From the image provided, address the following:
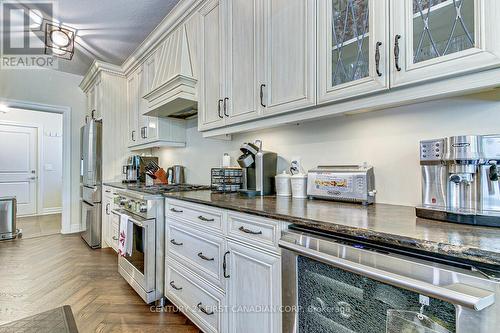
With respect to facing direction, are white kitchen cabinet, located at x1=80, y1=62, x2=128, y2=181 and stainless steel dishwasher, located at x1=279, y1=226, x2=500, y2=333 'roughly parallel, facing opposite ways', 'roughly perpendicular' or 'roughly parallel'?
roughly parallel

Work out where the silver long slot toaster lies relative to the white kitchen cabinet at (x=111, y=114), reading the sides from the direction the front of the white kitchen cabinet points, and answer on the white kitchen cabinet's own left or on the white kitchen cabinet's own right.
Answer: on the white kitchen cabinet's own left

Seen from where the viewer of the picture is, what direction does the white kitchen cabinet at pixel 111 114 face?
facing to the left of the viewer

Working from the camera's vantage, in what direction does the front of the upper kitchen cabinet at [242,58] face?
facing the viewer and to the left of the viewer

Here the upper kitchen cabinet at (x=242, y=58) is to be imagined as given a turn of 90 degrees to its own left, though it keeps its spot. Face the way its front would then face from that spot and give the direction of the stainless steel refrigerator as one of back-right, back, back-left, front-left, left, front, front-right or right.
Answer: back

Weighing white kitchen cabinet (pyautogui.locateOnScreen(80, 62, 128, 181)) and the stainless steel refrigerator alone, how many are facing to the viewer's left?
2

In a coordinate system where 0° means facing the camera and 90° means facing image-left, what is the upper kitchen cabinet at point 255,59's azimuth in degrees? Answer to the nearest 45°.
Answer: approximately 45°

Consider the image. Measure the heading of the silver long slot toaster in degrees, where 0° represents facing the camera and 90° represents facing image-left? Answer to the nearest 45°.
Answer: approximately 45°

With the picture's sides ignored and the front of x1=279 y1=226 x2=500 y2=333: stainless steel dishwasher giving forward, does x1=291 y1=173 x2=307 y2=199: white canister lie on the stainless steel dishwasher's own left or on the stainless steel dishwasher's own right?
on the stainless steel dishwasher's own right

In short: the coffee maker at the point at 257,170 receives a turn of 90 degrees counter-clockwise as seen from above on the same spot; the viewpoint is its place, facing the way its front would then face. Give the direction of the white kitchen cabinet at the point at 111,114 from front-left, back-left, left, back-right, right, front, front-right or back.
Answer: back

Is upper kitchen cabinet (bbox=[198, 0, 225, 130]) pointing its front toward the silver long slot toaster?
no

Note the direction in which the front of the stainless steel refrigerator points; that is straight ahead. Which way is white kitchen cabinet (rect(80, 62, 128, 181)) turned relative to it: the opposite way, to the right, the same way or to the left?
the same way

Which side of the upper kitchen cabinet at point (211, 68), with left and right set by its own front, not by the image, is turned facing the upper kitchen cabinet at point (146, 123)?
right

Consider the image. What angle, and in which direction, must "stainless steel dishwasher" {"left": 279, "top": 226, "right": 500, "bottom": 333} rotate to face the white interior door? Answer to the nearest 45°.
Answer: approximately 45° to its right

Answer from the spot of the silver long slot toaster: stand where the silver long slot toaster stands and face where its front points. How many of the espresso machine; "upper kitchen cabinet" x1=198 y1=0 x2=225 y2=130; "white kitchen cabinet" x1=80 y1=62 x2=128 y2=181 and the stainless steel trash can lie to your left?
1

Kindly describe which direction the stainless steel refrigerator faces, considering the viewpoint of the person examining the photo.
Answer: facing to the left of the viewer

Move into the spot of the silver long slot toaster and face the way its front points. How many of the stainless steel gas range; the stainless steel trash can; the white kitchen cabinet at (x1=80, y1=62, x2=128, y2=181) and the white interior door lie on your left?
0

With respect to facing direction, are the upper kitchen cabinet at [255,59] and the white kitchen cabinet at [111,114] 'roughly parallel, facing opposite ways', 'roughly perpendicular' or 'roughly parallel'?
roughly parallel

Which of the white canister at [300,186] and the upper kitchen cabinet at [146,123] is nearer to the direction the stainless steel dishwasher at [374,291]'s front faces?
the upper kitchen cabinet
